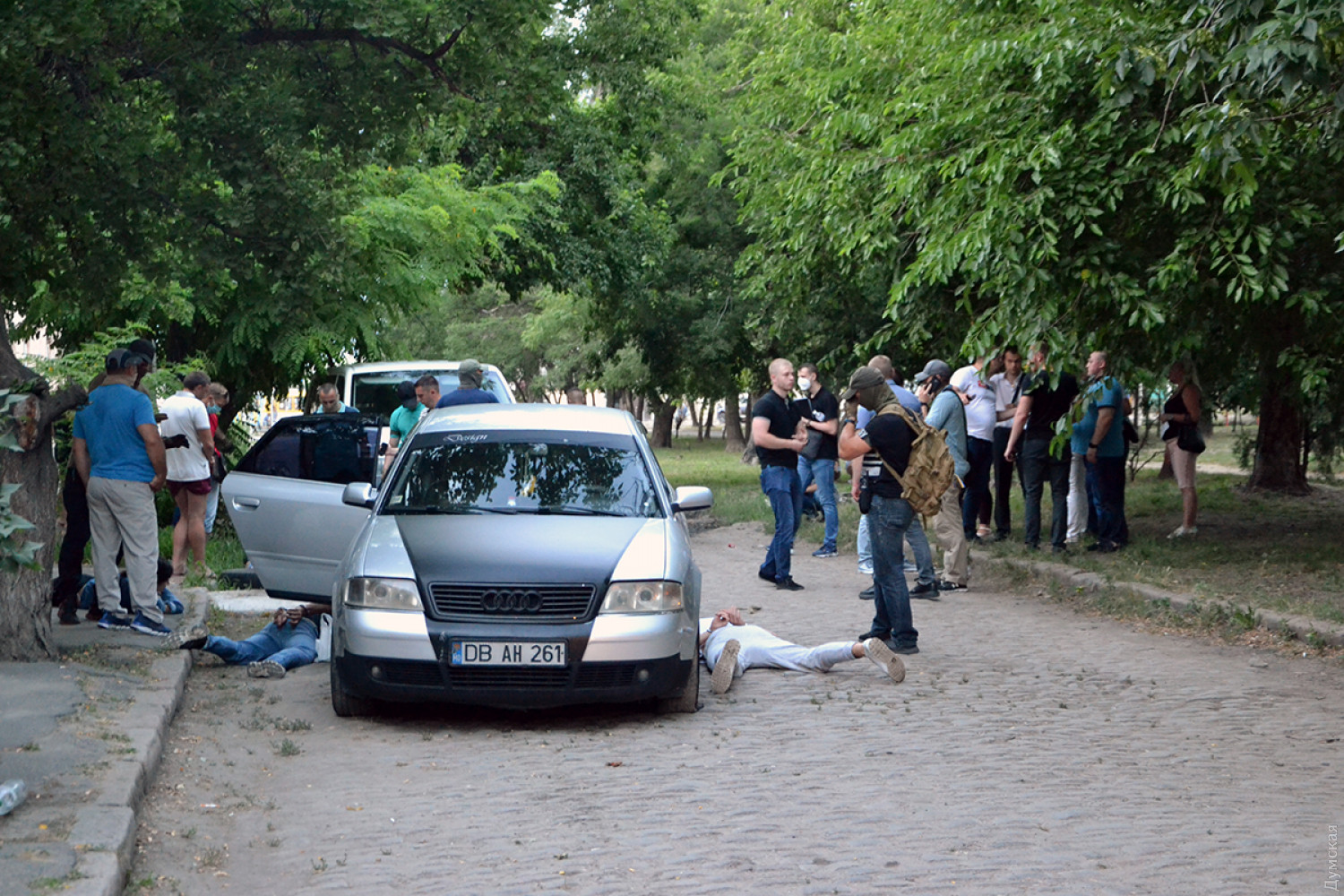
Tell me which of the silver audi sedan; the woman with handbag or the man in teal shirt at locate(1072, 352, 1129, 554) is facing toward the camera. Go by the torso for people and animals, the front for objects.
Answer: the silver audi sedan

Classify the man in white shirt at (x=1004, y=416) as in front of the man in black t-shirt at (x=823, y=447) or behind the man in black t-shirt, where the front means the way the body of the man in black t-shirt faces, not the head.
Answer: behind

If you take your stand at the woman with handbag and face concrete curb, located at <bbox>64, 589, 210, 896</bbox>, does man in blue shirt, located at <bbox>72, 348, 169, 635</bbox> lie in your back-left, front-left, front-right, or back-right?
front-right

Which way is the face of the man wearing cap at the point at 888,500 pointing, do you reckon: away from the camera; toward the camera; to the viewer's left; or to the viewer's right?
to the viewer's left

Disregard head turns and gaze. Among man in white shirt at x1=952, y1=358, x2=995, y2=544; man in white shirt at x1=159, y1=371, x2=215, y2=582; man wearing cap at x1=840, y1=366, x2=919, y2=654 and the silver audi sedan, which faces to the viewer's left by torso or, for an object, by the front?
the man wearing cap

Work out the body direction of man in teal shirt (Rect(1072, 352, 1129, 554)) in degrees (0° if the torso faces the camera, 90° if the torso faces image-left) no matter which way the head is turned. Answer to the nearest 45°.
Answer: approximately 90°

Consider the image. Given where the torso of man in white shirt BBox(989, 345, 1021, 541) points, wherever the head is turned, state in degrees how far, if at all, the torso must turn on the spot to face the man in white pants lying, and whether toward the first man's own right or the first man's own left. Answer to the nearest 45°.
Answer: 0° — they already face them

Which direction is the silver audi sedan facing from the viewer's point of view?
toward the camera

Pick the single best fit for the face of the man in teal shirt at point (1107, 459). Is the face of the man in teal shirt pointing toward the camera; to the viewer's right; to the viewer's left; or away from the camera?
to the viewer's left

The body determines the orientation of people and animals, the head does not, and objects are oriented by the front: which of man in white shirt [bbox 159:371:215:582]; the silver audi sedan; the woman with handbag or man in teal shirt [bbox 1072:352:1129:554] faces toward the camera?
the silver audi sedan

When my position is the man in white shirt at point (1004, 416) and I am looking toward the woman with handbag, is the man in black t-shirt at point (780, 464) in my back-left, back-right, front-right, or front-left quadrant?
back-right

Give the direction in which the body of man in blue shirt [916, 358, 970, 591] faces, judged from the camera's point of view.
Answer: to the viewer's left

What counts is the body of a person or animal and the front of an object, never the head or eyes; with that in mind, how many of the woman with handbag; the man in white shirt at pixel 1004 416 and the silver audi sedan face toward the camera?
2

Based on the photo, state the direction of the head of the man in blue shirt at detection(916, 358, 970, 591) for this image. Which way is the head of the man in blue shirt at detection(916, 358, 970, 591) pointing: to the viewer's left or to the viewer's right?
to the viewer's left

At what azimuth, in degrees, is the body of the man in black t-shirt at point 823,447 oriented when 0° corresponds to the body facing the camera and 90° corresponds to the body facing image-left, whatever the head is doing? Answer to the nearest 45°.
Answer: approximately 45°
